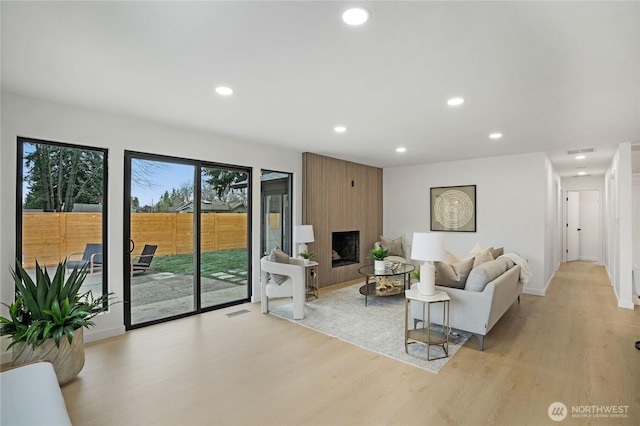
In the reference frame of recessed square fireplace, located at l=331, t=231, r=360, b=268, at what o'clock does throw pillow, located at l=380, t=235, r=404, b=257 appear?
The throw pillow is roughly at 10 o'clock from the recessed square fireplace.

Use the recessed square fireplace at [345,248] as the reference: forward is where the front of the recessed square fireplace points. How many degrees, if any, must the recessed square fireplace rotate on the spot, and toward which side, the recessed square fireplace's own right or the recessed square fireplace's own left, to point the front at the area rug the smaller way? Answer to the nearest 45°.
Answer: approximately 45° to the recessed square fireplace's own right

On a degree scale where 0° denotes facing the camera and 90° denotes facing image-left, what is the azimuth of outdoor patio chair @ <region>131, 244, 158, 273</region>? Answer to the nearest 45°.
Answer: approximately 45°

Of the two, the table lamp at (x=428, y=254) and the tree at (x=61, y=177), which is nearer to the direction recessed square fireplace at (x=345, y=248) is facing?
the table lamp

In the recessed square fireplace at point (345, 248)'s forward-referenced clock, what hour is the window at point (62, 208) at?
The window is roughly at 3 o'clock from the recessed square fireplace.

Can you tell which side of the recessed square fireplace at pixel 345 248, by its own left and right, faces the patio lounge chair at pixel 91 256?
right

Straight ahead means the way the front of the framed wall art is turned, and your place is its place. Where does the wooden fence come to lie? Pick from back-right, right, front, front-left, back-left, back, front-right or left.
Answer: front-right

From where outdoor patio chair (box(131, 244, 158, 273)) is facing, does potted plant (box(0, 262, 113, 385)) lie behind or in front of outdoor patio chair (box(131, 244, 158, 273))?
in front

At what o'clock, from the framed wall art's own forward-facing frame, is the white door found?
The white door is roughly at 7 o'clock from the framed wall art.

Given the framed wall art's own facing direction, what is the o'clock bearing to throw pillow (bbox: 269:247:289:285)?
The throw pillow is roughly at 1 o'clock from the framed wall art.

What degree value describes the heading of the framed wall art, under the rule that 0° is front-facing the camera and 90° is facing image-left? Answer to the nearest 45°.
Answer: approximately 0°

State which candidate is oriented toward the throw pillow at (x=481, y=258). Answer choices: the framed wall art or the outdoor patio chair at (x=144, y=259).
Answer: the framed wall art

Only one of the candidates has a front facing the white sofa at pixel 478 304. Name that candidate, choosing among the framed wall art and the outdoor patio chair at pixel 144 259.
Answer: the framed wall art
